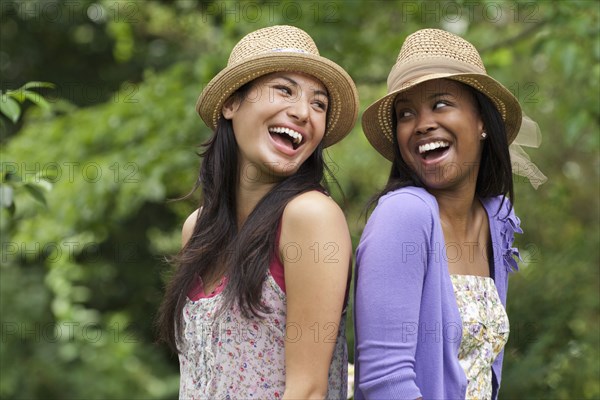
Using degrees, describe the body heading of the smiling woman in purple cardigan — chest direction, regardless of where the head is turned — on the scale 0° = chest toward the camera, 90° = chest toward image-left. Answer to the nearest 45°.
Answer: approximately 315°

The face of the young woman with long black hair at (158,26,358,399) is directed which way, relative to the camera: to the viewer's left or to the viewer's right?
to the viewer's right

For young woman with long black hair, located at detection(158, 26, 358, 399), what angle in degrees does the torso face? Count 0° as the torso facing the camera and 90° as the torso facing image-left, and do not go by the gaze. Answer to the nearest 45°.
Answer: approximately 45°

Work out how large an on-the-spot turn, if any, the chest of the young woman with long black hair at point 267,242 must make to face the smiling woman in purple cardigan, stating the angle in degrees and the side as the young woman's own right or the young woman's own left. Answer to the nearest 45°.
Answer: approximately 135° to the young woman's own left

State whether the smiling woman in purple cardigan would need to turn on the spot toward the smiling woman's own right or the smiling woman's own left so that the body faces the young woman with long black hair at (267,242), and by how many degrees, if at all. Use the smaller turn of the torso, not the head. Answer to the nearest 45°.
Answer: approximately 135° to the smiling woman's own right
